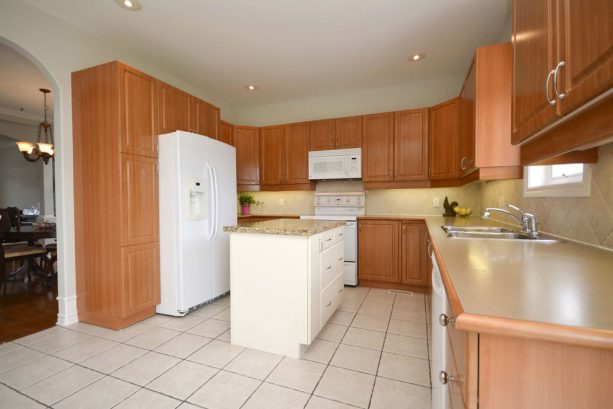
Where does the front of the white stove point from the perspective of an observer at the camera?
facing the viewer

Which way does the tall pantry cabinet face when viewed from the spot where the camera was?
facing the viewer and to the right of the viewer

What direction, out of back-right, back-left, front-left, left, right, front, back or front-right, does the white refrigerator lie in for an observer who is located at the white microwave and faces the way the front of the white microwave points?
front-right

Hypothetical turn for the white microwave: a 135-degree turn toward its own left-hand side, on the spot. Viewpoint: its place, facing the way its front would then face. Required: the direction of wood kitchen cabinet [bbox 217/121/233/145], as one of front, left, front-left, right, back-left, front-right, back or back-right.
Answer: back-left

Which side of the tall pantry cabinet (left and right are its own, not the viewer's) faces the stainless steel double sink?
front

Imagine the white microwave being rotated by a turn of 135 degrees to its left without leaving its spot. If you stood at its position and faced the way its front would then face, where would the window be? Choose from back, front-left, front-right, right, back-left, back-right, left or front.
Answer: right

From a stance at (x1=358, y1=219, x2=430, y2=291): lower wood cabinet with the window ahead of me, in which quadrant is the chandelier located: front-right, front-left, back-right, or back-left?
back-right

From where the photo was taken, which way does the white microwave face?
toward the camera

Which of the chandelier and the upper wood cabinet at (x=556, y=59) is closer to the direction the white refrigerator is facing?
the upper wood cabinet

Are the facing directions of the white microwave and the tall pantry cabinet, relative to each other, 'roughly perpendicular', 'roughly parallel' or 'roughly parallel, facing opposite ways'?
roughly perpendicular

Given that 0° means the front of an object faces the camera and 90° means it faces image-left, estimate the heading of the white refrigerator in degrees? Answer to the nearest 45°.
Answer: approximately 315°

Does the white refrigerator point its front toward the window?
yes

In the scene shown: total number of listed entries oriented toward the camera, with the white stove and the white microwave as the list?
2

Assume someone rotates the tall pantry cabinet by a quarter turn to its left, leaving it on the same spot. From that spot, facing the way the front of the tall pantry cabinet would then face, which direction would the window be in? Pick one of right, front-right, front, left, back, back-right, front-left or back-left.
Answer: right
